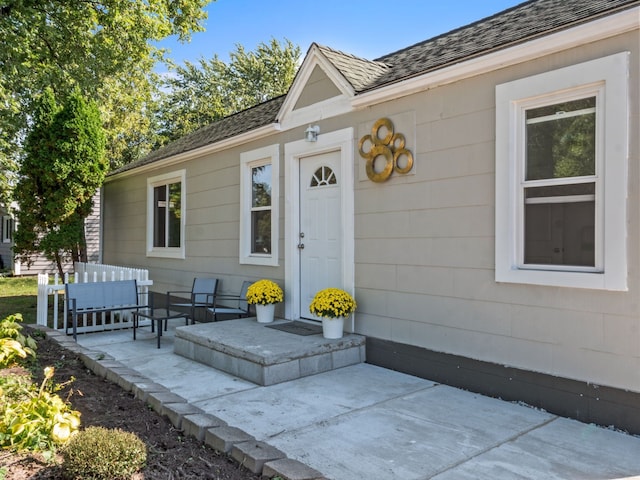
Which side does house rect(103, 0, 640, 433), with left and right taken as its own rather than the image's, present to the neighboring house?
right

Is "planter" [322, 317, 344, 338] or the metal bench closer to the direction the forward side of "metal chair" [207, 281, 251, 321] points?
the metal bench

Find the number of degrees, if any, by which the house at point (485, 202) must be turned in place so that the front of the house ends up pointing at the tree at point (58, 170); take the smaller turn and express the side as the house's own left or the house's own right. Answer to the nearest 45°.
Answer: approximately 90° to the house's own right

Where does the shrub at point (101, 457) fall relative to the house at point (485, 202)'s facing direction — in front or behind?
in front

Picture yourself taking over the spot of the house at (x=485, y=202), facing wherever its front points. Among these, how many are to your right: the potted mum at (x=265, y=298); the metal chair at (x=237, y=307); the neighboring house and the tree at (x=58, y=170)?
4

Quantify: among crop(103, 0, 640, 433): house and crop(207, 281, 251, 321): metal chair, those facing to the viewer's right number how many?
0

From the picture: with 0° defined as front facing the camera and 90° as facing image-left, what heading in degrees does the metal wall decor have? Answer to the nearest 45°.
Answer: approximately 45°

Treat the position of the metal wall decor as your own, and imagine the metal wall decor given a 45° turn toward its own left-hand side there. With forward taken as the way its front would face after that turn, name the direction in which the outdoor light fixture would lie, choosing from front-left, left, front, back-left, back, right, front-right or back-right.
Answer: back-right

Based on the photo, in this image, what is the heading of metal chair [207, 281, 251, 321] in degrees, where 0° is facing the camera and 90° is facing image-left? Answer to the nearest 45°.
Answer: approximately 90°

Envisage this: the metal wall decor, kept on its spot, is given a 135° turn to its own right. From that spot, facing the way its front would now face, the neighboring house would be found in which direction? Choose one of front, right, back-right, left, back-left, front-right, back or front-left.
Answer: front-left

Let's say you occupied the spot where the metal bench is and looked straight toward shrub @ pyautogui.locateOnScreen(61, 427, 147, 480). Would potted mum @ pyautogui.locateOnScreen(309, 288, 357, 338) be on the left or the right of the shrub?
left

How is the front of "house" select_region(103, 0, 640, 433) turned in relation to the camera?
facing the viewer and to the left of the viewer

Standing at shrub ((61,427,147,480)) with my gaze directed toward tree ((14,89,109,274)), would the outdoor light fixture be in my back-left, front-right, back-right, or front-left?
front-right
